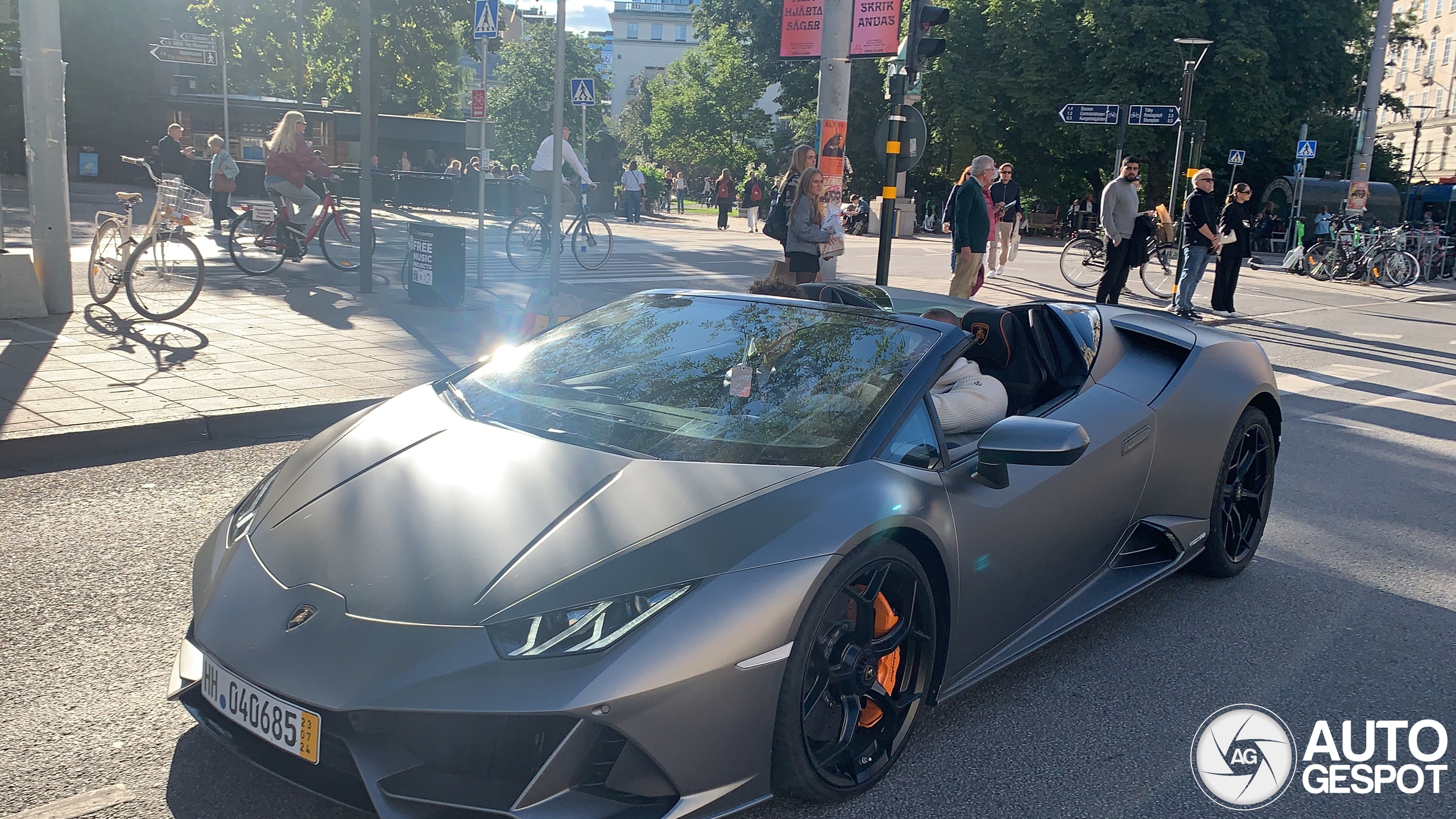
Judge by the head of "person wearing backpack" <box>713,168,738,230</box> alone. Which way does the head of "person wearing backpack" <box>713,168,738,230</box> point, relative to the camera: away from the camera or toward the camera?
away from the camera

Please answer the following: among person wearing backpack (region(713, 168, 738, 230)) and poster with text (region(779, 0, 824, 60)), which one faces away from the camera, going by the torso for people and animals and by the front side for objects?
the person wearing backpack

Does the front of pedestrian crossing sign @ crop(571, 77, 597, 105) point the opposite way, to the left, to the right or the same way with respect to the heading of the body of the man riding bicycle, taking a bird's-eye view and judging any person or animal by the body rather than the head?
to the right

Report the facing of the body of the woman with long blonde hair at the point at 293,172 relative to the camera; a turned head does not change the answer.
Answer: to the viewer's right

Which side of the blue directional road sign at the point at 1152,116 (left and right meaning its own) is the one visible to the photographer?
front

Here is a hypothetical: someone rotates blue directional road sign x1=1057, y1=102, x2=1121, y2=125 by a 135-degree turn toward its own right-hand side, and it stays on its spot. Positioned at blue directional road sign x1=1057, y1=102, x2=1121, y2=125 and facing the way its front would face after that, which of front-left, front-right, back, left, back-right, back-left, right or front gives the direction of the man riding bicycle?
left

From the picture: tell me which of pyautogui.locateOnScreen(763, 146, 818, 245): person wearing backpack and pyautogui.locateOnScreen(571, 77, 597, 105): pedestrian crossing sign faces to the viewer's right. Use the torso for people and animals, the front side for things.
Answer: the person wearing backpack

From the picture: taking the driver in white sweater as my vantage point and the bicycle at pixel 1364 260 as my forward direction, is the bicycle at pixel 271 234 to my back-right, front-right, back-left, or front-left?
front-left

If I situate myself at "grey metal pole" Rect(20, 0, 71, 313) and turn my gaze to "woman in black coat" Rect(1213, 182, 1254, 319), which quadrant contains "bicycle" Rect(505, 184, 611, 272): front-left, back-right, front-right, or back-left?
front-left
